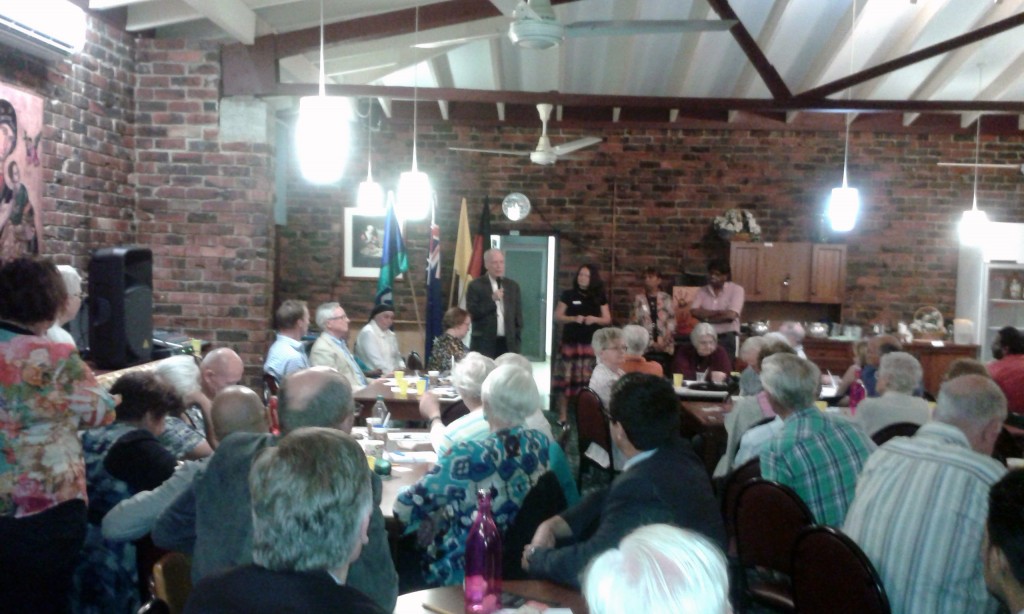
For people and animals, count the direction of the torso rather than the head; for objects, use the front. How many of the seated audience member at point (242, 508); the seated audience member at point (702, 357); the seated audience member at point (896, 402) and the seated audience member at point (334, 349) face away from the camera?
2

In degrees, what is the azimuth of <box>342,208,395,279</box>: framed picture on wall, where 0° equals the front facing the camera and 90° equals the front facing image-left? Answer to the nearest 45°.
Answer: approximately 0°

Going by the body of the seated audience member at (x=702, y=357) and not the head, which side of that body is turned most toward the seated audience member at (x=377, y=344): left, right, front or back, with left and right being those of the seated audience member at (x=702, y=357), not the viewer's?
right

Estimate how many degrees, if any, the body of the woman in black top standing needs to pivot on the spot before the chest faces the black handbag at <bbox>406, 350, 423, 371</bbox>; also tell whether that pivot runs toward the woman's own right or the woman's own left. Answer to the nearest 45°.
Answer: approximately 45° to the woman's own right

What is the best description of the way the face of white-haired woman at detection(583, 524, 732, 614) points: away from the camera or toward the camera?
away from the camera

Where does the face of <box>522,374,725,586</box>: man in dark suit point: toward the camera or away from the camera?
away from the camera

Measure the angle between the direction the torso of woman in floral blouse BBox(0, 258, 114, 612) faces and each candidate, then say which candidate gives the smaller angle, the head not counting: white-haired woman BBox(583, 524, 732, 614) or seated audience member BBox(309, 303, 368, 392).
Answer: the seated audience member

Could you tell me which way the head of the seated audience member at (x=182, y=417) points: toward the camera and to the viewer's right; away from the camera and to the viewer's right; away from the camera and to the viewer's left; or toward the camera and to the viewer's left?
away from the camera and to the viewer's right

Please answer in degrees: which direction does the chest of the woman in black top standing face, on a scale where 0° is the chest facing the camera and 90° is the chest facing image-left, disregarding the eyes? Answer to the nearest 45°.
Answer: approximately 0°
